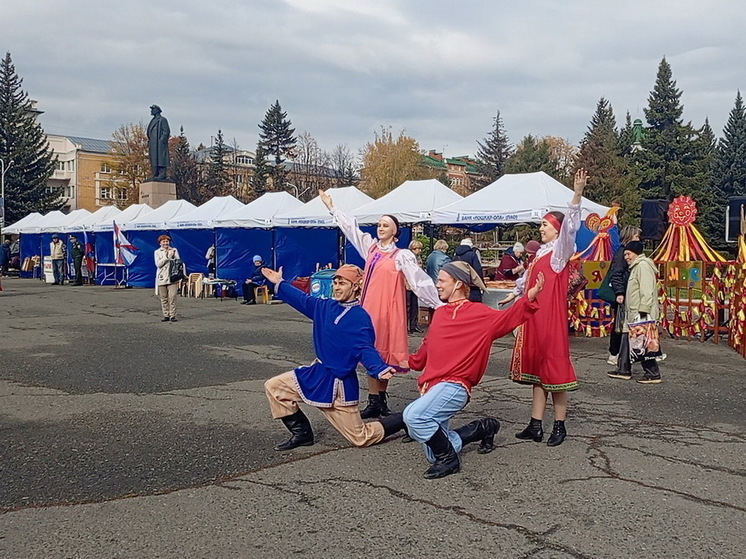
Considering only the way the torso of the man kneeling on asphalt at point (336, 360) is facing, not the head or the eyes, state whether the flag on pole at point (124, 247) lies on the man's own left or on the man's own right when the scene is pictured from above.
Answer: on the man's own right

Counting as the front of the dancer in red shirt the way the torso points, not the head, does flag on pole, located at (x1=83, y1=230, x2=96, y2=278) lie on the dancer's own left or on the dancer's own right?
on the dancer's own right

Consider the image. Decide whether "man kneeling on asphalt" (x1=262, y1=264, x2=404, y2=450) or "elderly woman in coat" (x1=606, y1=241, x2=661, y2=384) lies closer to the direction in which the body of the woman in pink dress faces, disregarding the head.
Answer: the man kneeling on asphalt

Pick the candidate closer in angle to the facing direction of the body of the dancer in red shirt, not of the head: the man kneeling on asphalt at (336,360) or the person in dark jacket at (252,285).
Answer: the man kneeling on asphalt

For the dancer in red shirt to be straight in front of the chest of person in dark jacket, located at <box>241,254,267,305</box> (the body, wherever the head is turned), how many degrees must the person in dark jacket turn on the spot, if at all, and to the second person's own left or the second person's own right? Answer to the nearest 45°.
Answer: approximately 45° to the second person's own left

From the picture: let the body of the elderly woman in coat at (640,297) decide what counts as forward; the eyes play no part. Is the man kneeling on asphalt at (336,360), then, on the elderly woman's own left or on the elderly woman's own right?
on the elderly woman's own left

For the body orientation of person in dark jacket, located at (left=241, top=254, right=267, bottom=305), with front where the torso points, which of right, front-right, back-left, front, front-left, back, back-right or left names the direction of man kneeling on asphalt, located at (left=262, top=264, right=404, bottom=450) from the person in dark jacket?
front-left

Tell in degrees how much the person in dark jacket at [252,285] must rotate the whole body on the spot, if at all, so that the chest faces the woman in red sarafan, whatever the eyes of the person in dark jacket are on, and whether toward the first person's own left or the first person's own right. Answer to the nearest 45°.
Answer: approximately 45° to the first person's own left

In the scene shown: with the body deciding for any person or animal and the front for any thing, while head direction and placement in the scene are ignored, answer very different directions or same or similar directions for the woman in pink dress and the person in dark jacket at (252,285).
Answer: same or similar directions

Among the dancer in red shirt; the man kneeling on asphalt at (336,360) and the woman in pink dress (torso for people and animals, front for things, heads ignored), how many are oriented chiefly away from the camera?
0

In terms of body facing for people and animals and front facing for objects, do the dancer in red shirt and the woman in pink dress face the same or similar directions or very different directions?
same or similar directions

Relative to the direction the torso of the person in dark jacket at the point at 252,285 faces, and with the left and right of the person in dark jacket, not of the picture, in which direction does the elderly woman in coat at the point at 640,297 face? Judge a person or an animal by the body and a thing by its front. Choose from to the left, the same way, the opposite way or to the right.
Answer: to the right

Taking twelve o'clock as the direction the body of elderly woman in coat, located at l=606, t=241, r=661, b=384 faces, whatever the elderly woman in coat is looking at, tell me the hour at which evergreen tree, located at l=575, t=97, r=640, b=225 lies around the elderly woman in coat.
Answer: The evergreen tree is roughly at 3 o'clock from the elderly woman in coat.

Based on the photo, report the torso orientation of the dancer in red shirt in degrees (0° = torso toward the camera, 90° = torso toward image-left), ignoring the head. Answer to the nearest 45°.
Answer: approximately 45°

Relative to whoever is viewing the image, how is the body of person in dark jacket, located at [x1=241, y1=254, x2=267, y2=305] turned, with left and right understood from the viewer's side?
facing the viewer and to the left of the viewer

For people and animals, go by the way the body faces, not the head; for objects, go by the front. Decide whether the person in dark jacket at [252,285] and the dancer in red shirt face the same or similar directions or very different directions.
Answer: same or similar directions

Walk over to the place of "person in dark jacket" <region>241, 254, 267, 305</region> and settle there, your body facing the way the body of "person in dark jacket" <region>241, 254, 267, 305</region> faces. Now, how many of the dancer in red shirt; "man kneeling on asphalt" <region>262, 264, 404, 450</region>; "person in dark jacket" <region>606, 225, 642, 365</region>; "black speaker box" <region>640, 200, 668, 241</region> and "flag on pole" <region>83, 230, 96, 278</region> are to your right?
1

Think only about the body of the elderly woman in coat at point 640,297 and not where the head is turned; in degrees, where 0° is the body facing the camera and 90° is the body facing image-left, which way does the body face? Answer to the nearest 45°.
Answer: approximately 90°
